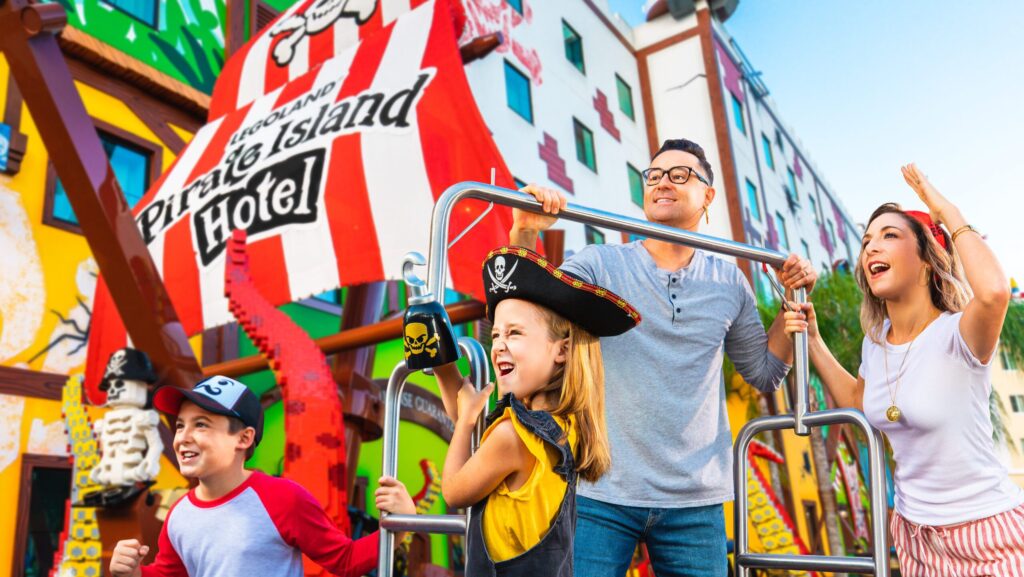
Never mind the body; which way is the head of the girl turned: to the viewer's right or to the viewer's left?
to the viewer's left

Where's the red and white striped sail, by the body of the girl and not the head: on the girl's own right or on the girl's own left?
on the girl's own right

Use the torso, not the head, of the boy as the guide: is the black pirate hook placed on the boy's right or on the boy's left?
on the boy's left

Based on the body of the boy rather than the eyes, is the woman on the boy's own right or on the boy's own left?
on the boy's own left

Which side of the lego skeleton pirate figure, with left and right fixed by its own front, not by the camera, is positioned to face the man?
left
